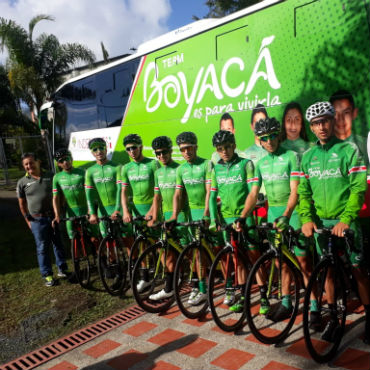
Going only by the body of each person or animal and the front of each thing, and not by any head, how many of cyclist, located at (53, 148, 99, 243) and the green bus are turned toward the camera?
1

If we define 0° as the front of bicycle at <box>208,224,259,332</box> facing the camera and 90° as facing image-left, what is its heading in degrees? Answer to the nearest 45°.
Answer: approximately 45°

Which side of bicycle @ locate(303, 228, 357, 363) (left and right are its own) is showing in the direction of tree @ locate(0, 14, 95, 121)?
right

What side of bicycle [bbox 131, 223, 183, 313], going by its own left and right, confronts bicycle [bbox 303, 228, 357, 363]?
left

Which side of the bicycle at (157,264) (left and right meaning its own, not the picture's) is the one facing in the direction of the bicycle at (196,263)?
left

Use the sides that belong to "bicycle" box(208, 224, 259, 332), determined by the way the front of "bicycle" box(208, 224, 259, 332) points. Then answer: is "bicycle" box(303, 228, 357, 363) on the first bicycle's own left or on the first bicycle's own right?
on the first bicycle's own left

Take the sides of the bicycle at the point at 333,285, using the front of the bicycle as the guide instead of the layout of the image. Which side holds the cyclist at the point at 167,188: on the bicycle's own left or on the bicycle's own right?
on the bicycle's own right

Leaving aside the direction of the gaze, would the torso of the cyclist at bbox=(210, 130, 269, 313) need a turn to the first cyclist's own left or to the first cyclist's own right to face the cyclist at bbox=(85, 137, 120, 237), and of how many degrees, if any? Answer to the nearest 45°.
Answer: approximately 135° to the first cyclist's own right

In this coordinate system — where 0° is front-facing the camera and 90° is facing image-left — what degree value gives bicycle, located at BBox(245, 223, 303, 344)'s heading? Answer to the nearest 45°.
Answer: approximately 45°

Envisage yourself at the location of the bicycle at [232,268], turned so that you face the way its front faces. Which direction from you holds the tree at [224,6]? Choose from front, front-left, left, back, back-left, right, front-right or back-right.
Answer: back-right

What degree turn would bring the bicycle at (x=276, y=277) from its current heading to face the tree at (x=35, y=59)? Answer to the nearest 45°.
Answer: approximately 90° to its right

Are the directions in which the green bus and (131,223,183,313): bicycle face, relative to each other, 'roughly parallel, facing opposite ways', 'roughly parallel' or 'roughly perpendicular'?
roughly perpendicular

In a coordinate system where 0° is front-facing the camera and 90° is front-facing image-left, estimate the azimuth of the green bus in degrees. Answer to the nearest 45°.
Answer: approximately 135°
